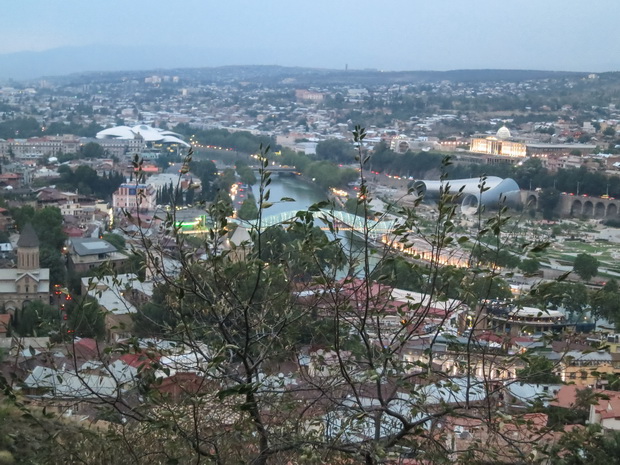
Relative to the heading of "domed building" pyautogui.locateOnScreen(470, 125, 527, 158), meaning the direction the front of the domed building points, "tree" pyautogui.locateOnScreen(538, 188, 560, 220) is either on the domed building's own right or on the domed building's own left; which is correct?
on the domed building's own left

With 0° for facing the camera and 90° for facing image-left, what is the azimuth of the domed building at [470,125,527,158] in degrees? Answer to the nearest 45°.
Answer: approximately 45°

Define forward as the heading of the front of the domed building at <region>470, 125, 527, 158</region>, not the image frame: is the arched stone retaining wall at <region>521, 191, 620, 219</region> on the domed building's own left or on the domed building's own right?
on the domed building's own left

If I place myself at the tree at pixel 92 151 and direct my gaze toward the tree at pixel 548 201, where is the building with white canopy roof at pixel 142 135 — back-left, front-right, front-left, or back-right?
back-left
